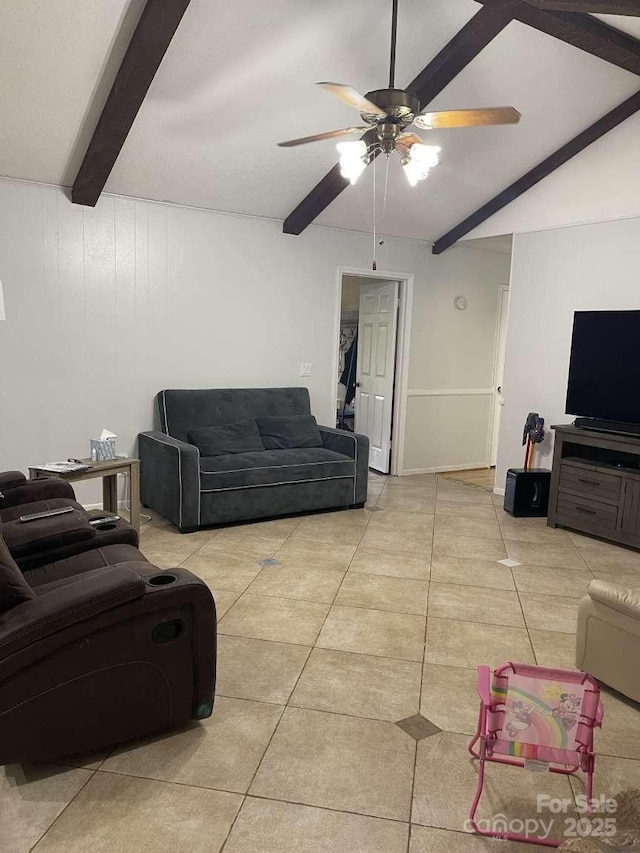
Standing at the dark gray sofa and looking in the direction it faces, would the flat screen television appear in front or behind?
in front

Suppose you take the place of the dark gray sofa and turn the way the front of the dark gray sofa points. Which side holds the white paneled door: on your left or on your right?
on your left

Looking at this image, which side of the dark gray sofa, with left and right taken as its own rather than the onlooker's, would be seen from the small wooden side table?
right

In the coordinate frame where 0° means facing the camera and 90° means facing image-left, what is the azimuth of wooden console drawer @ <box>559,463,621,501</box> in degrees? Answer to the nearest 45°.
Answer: approximately 45°

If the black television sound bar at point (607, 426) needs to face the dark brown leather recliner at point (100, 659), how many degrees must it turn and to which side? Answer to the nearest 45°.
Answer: approximately 45° to its left

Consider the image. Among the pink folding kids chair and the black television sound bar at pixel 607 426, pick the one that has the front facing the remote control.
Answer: the black television sound bar

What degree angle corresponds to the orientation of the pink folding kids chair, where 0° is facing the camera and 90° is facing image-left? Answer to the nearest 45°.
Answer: approximately 0°
